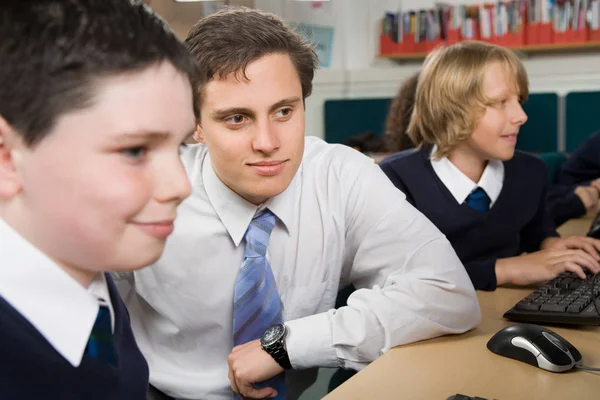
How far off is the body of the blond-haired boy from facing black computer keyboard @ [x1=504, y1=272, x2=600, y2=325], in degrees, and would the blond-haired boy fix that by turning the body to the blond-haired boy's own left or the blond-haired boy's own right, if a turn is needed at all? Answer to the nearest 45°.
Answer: approximately 45° to the blond-haired boy's own right

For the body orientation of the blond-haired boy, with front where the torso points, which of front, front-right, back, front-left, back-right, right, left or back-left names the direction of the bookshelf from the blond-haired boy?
back-left

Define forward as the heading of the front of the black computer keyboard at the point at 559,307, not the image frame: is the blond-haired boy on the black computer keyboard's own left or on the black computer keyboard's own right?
on the black computer keyboard's own right

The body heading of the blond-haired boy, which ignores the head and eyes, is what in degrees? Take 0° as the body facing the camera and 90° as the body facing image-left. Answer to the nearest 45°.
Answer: approximately 315°

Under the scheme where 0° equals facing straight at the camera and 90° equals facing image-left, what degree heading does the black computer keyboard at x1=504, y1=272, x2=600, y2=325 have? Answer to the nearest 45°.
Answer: approximately 90°

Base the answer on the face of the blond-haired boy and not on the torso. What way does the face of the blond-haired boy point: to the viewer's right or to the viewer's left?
to the viewer's right

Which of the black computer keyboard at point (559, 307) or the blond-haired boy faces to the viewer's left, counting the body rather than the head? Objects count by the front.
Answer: the black computer keyboard

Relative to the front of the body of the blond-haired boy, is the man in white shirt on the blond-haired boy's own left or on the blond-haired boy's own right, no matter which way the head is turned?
on the blond-haired boy's own right

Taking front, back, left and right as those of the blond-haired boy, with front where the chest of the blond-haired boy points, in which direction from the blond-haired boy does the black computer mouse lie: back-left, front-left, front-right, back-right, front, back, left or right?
front-right

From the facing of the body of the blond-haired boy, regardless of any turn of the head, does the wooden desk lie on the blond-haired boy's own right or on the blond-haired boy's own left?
on the blond-haired boy's own right

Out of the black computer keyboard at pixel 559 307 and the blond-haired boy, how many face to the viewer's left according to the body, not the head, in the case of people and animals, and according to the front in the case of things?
1
